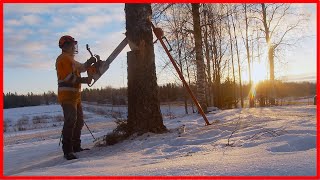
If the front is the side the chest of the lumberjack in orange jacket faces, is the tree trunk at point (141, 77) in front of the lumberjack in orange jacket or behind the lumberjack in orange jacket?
in front

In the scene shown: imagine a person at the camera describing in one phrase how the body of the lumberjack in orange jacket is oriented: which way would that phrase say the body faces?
to the viewer's right
